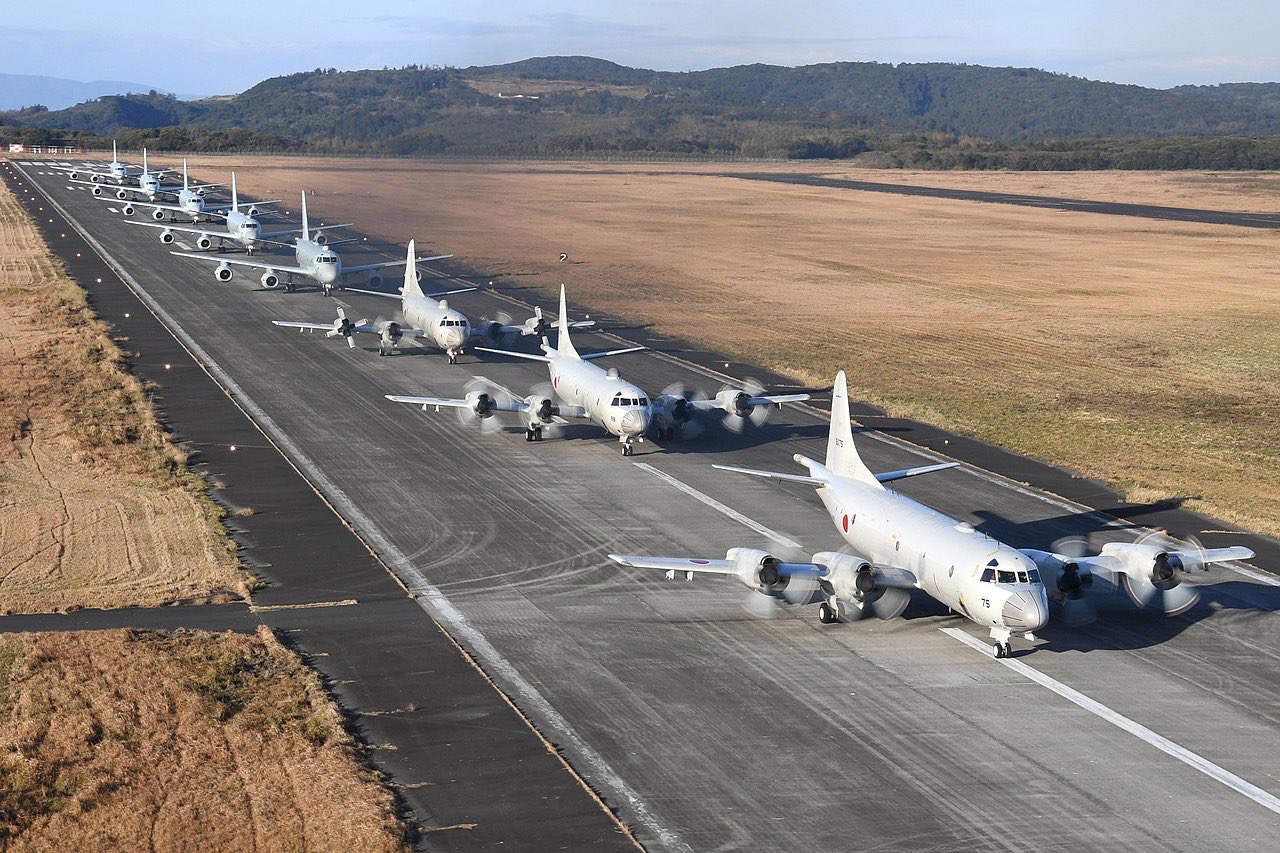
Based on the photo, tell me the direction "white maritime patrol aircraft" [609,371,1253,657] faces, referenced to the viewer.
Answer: facing the viewer
